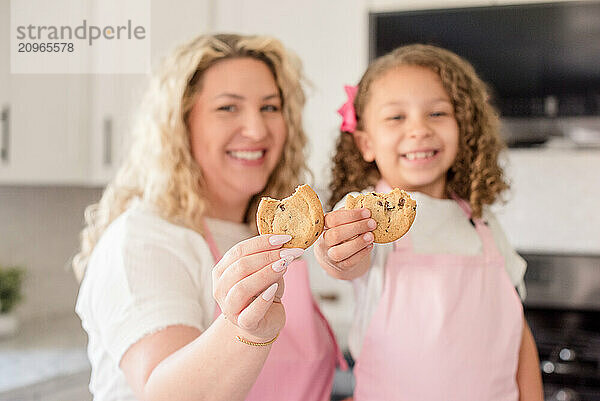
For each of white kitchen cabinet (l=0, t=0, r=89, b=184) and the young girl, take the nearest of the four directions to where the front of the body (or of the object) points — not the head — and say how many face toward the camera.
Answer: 2

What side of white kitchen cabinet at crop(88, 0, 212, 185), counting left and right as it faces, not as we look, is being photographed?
front

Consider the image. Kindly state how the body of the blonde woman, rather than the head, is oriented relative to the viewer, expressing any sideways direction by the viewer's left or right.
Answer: facing the viewer and to the right of the viewer

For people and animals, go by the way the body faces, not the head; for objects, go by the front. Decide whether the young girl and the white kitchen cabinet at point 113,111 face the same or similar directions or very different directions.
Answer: same or similar directions

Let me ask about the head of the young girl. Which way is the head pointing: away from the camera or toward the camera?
toward the camera

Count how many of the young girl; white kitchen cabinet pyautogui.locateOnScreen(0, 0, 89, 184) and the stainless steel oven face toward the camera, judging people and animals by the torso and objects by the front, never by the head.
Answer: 3

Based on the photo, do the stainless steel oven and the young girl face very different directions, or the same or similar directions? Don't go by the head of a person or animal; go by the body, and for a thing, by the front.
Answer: same or similar directions

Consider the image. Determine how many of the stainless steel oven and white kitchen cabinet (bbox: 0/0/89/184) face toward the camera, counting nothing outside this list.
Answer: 2

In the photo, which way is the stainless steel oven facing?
toward the camera

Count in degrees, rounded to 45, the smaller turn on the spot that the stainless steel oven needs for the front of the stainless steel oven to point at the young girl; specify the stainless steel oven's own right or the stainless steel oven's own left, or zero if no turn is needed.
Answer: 0° — it already faces them

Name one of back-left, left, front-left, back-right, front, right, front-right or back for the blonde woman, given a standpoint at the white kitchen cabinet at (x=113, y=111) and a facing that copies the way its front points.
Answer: front

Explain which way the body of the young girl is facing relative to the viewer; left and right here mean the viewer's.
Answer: facing the viewer

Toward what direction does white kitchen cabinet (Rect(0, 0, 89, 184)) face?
toward the camera
